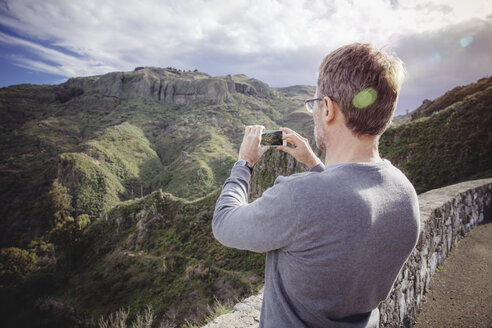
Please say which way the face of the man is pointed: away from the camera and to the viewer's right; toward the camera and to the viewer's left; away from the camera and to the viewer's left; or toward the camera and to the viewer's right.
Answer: away from the camera and to the viewer's left

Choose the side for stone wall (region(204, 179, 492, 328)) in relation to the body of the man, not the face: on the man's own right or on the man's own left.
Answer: on the man's own right

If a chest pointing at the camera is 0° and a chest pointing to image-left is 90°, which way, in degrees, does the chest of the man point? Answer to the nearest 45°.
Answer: approximately 135°

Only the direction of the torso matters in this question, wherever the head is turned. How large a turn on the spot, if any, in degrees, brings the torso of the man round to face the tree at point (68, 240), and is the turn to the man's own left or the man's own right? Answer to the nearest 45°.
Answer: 0° — they already face it
